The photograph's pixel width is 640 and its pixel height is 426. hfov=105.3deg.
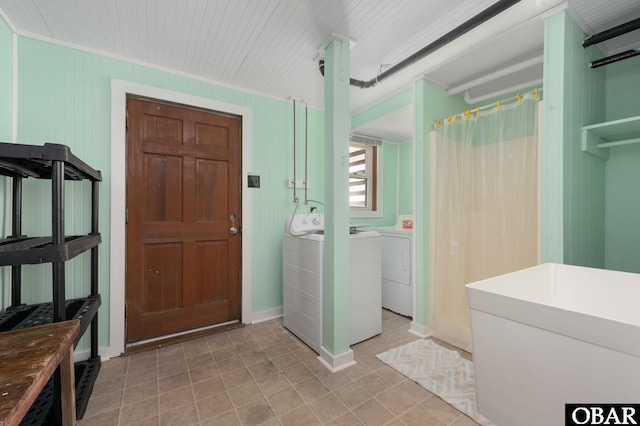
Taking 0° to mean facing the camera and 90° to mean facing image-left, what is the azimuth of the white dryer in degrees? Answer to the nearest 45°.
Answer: approximately 45°

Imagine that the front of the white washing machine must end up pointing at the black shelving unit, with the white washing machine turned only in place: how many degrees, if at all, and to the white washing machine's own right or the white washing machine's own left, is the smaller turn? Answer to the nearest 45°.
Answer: approximately 90° to the white washing machine's own right

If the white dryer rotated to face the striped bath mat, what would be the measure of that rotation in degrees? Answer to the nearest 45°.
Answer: approximately 45° to its left

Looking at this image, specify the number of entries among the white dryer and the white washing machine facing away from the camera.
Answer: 0

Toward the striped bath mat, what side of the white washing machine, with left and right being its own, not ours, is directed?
front

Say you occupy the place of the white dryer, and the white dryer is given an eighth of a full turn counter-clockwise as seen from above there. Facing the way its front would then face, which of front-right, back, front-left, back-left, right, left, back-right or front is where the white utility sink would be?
front

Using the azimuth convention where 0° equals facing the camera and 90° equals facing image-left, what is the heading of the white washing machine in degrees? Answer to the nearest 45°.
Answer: approximately 315°
